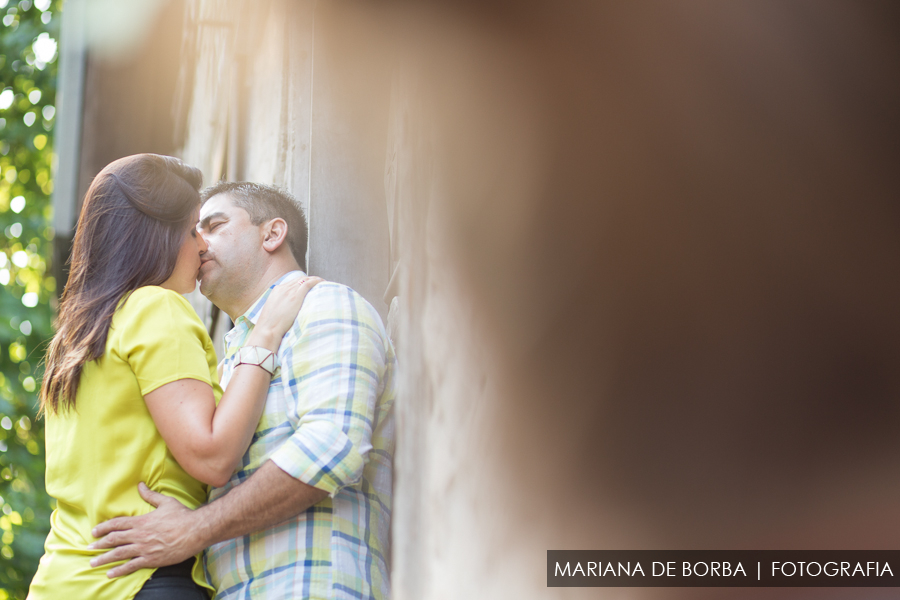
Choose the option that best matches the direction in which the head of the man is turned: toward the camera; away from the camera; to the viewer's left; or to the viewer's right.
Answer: to the viewer's left

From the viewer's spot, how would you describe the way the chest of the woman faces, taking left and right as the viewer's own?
facing away from the viewer and to the right of the viewer
